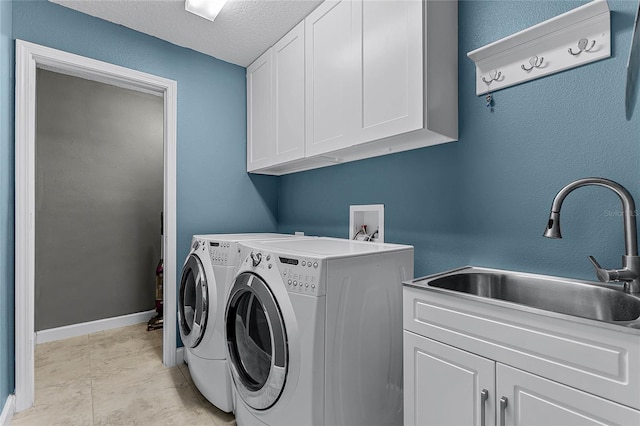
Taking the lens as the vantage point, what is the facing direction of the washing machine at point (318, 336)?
facing the viewer and to the left of the viewer

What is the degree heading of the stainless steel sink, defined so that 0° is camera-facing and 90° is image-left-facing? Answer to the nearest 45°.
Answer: approximately 45°

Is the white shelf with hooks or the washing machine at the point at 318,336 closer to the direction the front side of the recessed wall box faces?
the washing machine

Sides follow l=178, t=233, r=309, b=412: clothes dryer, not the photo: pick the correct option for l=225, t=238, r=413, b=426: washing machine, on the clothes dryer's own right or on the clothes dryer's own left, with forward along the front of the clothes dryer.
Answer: on the clothes dryer's own left

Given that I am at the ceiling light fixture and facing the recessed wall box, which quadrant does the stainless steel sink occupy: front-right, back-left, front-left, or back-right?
front-right

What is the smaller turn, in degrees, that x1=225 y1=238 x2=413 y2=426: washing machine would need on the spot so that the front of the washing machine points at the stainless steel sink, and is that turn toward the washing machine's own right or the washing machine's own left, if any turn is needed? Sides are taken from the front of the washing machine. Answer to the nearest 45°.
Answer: approximately 135° to the washing machine's own left

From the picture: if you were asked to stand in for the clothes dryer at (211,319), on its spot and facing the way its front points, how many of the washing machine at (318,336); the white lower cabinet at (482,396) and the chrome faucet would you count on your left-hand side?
3

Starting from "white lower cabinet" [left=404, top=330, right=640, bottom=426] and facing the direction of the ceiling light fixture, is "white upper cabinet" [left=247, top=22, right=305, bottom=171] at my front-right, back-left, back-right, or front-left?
front-right
